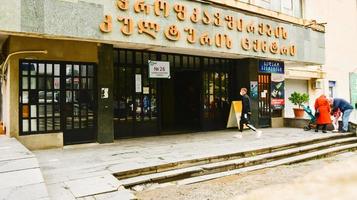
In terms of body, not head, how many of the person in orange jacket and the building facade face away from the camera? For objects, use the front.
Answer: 1

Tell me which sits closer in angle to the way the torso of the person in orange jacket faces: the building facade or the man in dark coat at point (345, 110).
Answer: the man in dark coat

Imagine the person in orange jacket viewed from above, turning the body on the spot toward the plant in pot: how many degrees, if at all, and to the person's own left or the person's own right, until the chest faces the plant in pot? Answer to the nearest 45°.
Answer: approximately 45° to the person's own left

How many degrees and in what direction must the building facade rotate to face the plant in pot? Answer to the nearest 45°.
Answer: approximately 90° to its left

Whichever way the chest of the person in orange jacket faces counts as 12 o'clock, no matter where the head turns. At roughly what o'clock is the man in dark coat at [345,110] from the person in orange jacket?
The man in dark coat is roughly at 2 o'clock from the person in orange jacket.

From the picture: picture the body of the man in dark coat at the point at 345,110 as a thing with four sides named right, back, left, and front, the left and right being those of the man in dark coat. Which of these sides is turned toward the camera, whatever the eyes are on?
left

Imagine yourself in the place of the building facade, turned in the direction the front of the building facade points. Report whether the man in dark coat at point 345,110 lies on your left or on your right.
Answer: on your left

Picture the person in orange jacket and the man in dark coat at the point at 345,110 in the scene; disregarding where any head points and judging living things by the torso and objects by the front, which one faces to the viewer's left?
the man in dark coat

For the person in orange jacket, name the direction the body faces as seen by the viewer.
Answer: away from the camera

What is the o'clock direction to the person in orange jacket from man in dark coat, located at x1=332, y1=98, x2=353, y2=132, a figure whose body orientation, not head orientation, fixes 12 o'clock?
The person in orange jacket is roughly at 11 o'clock from the man in dark coat.
